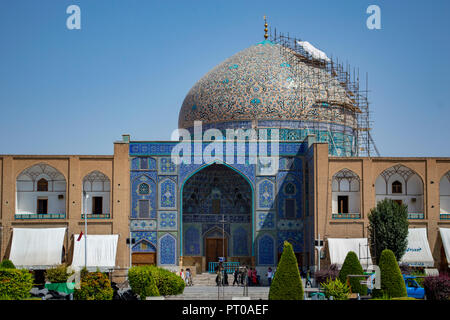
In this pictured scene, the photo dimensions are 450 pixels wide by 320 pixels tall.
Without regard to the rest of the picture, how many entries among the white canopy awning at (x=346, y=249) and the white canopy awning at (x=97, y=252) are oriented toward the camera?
2

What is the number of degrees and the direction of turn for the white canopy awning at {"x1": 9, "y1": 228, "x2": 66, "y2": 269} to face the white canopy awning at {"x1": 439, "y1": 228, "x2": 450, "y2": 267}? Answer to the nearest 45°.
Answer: approximately 90° to its left

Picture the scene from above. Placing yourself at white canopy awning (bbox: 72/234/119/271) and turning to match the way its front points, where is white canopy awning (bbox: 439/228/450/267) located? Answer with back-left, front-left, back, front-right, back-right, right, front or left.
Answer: left

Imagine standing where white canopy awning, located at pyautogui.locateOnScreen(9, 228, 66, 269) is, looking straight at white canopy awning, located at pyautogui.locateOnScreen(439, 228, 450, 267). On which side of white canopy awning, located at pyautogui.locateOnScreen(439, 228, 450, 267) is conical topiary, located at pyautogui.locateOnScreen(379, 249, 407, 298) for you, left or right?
right

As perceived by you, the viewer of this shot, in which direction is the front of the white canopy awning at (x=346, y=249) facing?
facing the viewer

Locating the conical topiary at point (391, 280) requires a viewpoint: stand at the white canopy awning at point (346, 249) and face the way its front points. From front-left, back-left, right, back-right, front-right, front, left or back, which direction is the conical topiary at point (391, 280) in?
front

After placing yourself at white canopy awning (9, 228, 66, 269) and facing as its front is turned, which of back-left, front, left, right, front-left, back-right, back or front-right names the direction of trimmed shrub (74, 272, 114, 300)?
front

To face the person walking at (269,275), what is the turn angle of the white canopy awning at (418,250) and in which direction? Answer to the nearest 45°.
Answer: approximately 90° to its right

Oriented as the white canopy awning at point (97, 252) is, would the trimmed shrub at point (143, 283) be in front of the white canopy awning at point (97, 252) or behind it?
in front

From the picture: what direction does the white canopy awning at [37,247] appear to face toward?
toward the camera

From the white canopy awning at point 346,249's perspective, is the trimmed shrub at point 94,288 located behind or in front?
in front

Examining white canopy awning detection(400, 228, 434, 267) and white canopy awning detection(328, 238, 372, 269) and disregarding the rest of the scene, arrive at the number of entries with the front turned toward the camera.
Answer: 2
